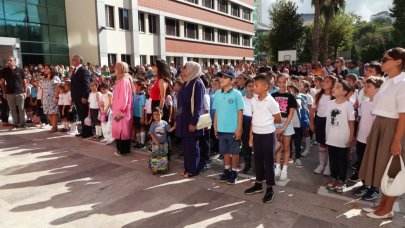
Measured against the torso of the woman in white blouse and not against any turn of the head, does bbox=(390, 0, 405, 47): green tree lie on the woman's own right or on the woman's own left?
on the woman's own right

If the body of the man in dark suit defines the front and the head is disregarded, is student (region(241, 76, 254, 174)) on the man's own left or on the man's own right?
on the man's own left

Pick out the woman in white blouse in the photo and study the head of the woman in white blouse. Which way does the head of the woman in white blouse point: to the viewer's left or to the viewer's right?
to the viewer's left

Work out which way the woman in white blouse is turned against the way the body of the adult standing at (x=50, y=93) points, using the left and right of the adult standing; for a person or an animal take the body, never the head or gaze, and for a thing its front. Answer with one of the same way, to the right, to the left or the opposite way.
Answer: to the right

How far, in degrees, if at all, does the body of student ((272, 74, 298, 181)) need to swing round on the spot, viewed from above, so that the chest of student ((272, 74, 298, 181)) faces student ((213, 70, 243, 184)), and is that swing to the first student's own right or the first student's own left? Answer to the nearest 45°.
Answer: approximately 45° to the first student's own right

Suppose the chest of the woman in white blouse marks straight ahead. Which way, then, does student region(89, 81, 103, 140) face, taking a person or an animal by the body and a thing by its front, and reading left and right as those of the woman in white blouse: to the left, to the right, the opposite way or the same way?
to the left

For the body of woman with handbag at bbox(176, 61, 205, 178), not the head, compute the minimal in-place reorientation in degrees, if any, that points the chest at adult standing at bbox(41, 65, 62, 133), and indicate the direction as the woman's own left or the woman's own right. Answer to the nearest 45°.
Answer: approximately 45° to the woman's own right

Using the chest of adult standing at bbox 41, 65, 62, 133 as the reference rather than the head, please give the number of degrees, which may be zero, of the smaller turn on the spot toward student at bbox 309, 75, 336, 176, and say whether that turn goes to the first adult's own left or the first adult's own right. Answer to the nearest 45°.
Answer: approximately 90° to the first adult's own left

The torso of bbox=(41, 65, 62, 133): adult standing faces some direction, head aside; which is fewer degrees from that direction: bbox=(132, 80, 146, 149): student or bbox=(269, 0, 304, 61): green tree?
the student

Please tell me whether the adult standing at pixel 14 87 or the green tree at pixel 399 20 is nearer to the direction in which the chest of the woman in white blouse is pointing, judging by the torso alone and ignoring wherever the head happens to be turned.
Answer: the adult standing

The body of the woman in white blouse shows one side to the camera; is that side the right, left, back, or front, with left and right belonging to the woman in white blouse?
left

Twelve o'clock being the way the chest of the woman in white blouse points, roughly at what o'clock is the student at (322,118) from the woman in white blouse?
The student is roughly at 2 o'clock from the woman in white blouse.
